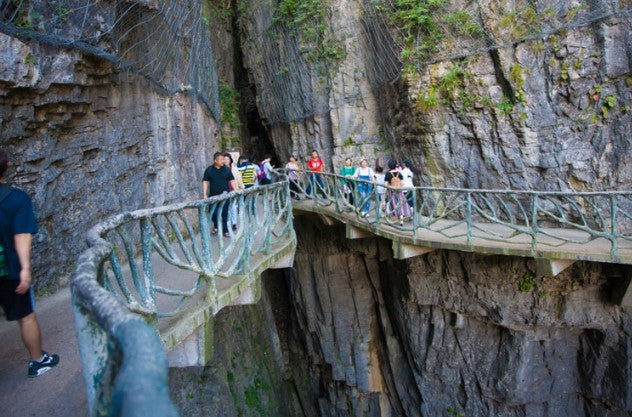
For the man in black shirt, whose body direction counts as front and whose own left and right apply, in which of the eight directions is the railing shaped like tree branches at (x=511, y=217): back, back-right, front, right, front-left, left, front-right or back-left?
left

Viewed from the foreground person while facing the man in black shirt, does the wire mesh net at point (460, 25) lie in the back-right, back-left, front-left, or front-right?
front-right

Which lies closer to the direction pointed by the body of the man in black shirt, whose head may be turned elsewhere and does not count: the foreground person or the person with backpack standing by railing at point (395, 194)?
the foreground person

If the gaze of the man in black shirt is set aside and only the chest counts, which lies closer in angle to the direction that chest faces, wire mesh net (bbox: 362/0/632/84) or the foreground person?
the foreground person

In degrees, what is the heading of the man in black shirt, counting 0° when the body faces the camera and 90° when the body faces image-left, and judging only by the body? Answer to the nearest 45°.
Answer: approximately 0°

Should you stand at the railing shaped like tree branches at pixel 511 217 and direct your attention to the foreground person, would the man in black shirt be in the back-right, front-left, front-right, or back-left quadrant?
front-right

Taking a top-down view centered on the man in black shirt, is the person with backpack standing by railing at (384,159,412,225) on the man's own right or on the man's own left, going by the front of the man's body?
on the man's own left

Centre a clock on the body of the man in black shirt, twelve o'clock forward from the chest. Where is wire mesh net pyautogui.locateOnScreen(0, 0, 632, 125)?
The wire mesh net is roughly at 7 o'clock from the man in black shirt.
